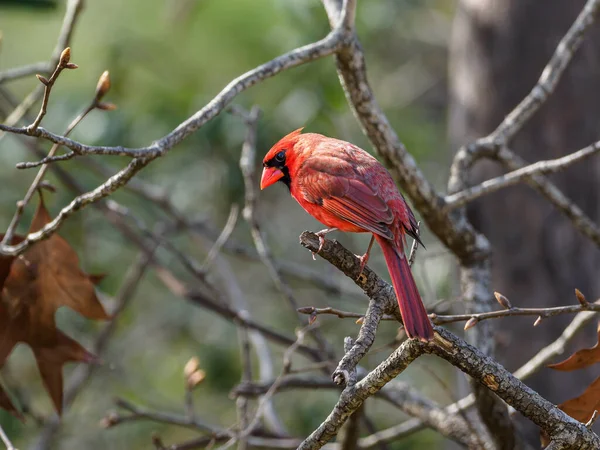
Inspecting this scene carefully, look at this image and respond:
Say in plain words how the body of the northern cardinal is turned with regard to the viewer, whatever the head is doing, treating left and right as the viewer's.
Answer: facing to the left of the viewer

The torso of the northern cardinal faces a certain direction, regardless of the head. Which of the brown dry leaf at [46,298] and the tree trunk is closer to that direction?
the brown dry leaf

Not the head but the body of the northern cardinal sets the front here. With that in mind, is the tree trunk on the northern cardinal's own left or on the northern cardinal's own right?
on the northern cardinal's own right

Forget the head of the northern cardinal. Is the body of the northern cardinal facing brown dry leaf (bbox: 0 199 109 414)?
yes
